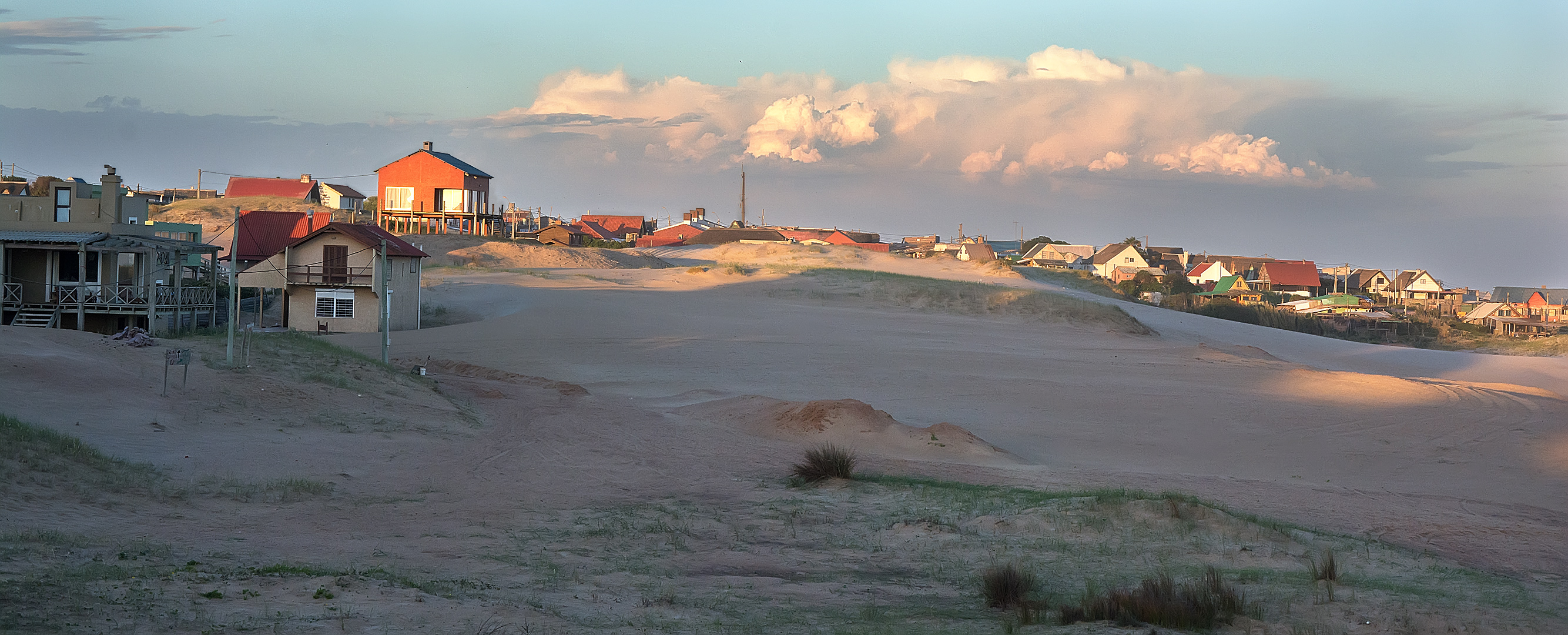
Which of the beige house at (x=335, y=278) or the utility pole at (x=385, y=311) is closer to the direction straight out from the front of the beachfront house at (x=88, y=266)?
the utility pole

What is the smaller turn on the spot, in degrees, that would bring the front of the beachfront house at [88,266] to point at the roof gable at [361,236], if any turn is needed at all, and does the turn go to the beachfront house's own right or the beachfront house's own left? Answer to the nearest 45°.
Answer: approximately 90° to the beachfront house's own left

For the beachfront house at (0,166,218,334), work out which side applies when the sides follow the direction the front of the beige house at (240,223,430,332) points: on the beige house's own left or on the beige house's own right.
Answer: on the beige house's own right

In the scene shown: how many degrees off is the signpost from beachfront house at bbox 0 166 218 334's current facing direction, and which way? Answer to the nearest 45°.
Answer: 0° — it already faces it

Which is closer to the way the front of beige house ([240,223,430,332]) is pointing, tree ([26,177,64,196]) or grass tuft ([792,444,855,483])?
the grass tuft

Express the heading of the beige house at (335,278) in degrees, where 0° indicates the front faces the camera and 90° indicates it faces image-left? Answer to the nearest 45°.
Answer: approximately 0°

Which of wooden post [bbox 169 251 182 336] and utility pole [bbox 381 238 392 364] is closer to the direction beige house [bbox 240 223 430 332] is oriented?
the utility pole

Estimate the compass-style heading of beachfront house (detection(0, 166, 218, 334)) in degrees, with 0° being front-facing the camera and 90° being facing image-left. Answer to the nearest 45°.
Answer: approximately 0°

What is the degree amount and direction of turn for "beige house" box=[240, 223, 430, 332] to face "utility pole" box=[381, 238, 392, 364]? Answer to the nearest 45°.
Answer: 0° — it already faces it

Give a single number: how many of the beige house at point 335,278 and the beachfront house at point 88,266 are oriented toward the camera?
2

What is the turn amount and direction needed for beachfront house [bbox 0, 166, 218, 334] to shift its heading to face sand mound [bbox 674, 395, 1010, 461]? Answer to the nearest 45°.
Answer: approximately 45° to its left
